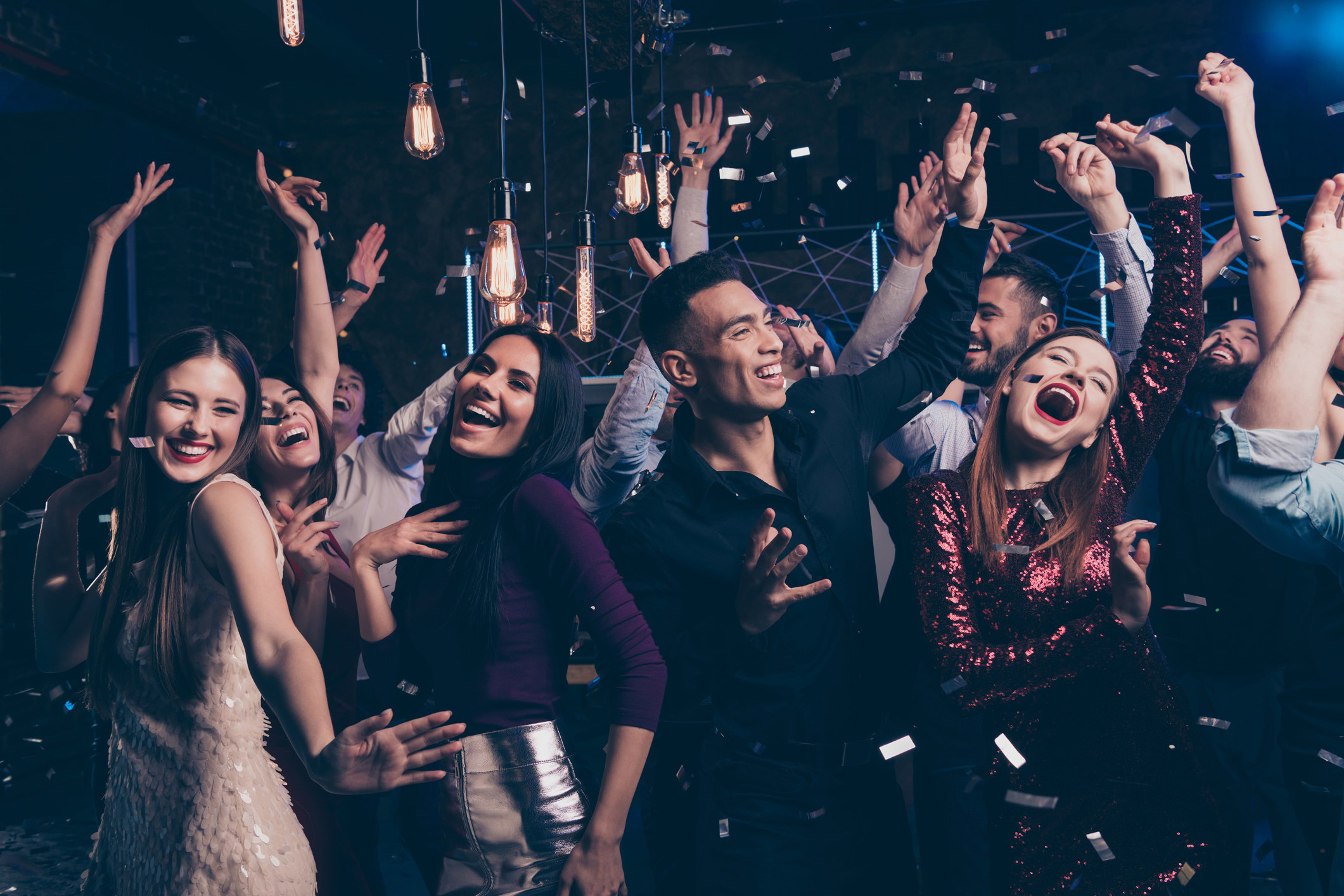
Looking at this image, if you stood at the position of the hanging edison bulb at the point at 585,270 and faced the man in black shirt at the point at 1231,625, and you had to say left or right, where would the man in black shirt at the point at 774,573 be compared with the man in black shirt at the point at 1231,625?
right

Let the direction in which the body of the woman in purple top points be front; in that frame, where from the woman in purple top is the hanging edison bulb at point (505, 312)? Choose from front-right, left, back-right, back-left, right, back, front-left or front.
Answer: back-right

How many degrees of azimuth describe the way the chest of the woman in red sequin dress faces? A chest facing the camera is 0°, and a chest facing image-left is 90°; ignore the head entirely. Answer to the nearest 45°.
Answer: approximately 0°

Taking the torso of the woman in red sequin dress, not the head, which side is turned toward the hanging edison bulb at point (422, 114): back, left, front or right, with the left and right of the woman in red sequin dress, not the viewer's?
right

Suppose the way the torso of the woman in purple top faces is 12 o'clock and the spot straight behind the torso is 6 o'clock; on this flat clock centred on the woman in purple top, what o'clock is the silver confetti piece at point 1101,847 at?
The silver confetti piece is roughly at 8 o'clock from the woman in purple top.

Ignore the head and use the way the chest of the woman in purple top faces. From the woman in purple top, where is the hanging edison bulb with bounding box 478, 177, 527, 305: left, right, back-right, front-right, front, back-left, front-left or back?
back-right
